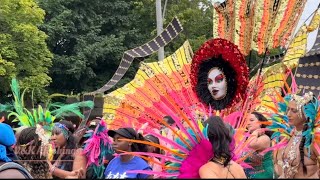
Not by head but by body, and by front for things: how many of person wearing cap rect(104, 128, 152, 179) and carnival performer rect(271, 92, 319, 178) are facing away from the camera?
0

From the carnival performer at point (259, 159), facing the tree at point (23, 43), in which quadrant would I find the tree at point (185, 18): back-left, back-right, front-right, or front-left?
front-right

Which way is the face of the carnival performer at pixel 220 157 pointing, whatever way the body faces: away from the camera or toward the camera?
away from the camera

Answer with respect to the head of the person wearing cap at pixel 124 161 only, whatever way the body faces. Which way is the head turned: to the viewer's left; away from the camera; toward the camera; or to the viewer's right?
to the viewer's left

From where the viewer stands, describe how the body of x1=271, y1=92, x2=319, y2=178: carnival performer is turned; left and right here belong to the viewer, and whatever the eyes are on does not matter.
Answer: facing the viewer and to the left of the viewer

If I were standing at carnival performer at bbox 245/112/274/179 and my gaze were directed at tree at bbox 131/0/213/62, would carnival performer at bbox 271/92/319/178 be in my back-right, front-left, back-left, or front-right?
back-right

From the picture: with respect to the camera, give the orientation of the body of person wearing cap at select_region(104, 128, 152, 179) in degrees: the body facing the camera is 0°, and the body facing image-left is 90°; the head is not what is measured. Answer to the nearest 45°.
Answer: approximately 45°

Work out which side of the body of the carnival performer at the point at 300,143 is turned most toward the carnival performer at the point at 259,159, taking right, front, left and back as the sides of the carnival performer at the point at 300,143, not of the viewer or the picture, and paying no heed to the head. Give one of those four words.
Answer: right
